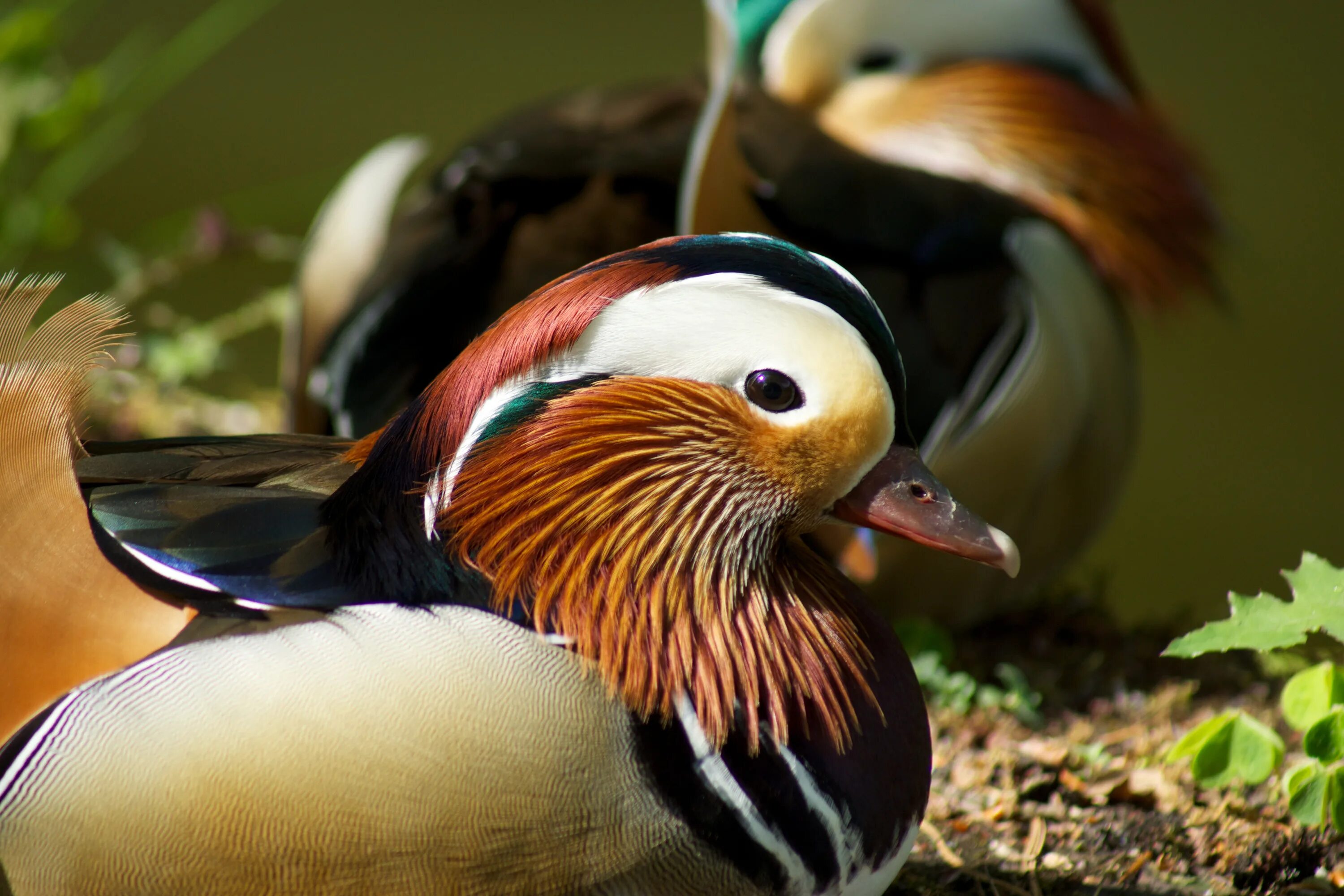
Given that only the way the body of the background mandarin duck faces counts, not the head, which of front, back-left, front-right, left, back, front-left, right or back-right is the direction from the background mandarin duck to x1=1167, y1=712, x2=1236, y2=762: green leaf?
right

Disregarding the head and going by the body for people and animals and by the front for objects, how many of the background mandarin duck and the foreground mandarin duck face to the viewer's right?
2

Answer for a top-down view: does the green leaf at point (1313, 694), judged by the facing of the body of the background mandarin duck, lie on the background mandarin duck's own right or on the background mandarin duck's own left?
on the background mandarin duck's own right

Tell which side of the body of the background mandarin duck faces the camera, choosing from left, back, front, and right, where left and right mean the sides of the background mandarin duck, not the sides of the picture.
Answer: right

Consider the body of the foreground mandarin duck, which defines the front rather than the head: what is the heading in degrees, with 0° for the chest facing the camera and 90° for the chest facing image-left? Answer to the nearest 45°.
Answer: approximately 270°

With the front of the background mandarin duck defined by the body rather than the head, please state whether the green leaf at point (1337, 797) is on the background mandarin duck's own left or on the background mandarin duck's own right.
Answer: on the background mandarin duck's own right

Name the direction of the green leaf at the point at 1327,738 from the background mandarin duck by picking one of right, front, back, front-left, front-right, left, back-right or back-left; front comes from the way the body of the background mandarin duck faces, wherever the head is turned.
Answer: right
